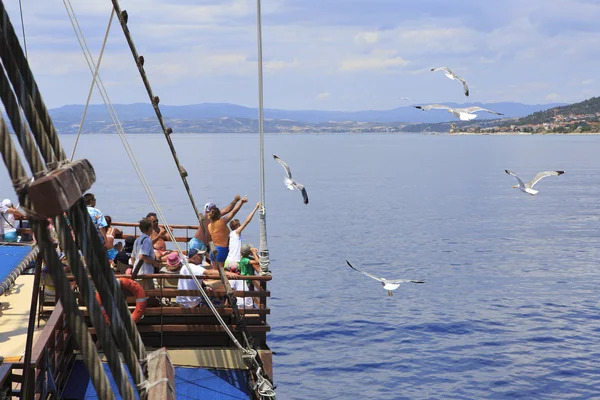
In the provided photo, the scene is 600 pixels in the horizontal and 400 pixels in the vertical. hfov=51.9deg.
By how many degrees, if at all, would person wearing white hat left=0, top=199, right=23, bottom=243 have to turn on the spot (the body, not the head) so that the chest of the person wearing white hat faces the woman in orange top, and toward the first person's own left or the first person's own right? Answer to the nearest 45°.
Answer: approximately 45° to the first person's own right

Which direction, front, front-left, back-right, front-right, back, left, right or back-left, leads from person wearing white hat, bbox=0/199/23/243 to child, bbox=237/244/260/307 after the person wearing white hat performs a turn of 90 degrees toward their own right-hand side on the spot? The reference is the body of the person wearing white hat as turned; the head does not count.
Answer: front-left

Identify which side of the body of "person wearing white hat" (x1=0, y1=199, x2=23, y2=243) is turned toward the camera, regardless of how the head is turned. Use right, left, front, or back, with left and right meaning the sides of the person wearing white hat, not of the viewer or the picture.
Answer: right
